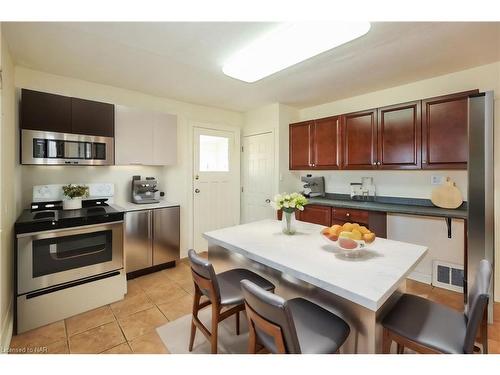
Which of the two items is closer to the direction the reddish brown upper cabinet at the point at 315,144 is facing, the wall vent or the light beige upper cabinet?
the light beige upper cabinet

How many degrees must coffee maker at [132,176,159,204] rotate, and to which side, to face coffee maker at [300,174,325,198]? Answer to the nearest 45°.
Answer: approximately 45° to its left

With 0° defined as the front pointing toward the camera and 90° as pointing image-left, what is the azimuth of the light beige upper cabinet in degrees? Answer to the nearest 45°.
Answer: approximately 315°

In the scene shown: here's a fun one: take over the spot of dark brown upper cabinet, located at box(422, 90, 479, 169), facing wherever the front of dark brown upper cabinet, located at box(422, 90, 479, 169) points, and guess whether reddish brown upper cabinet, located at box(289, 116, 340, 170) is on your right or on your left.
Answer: on your right

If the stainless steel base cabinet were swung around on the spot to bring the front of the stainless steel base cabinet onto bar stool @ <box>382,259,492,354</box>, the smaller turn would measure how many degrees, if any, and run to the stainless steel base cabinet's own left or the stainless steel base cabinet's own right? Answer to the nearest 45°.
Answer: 0° — it already faces it

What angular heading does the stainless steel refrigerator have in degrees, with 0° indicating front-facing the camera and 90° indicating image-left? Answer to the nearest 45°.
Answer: approximately 45°
